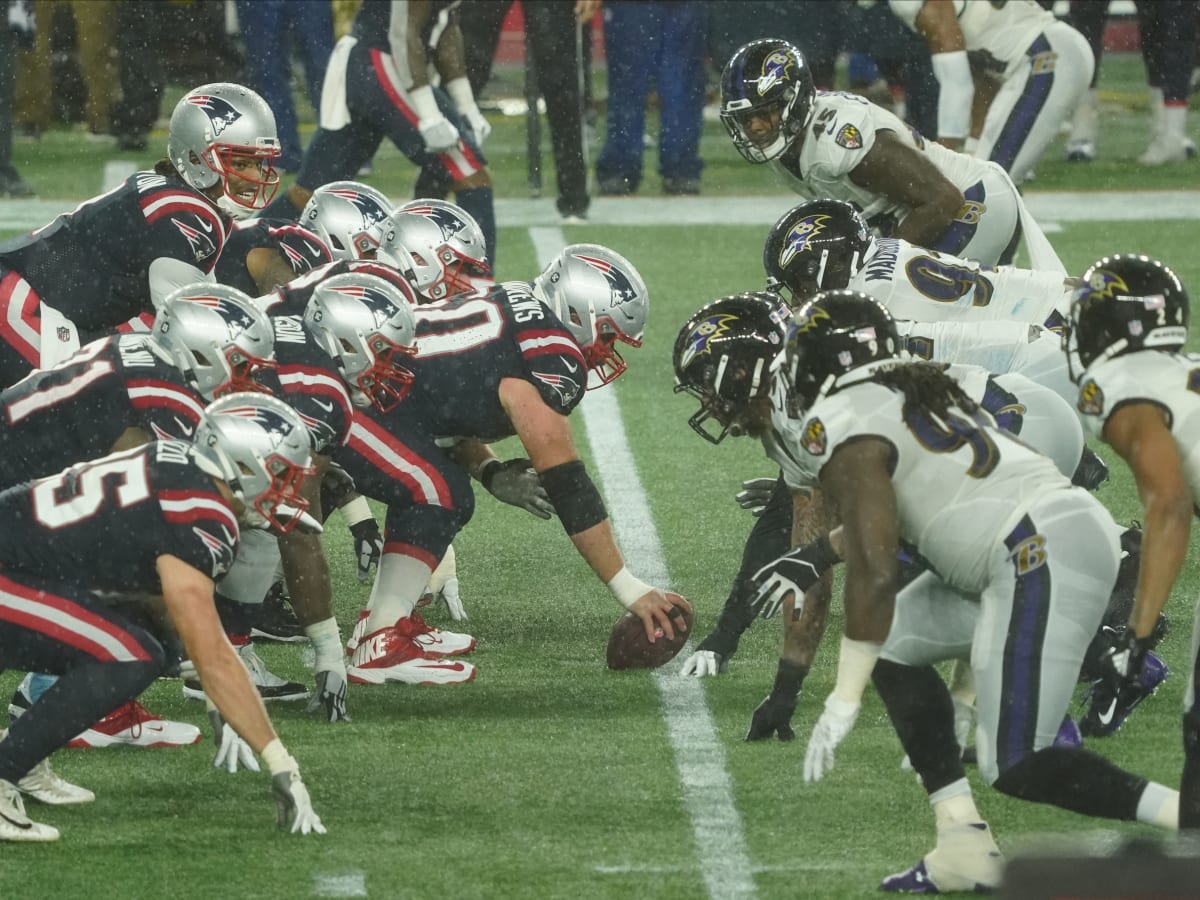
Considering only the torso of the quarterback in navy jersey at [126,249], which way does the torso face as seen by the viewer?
to the viewer's right

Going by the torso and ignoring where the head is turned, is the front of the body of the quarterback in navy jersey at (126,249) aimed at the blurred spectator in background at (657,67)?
no

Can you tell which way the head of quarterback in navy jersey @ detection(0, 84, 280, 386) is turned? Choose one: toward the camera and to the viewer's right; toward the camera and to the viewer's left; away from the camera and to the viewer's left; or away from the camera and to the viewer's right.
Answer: toward the camera and to the viewer's right

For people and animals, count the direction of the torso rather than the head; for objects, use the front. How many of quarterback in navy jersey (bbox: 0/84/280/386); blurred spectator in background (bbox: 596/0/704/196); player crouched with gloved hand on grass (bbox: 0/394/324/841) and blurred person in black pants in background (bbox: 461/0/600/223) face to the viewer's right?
2

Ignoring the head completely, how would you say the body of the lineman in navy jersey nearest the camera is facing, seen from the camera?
to the viewer's right

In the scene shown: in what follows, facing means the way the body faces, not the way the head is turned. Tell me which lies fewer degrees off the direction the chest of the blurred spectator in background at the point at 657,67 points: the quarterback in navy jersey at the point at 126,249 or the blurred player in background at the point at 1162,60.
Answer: the quarterback in navy jersey

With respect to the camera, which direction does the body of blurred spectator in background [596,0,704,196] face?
toward the camera

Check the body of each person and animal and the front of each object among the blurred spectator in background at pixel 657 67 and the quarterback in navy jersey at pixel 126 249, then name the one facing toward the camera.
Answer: the blurred spectator in background

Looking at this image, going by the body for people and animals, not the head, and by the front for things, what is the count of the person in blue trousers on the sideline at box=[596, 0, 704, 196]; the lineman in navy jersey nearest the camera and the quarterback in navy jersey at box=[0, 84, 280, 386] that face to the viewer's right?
2

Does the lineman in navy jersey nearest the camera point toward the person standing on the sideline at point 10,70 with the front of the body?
no

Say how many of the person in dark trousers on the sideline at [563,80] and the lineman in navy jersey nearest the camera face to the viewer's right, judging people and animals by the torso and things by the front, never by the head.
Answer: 1

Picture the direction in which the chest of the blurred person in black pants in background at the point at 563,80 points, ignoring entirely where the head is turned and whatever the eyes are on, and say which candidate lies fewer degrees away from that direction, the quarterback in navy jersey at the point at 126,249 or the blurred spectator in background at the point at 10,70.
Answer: the quarterback in navy jersey

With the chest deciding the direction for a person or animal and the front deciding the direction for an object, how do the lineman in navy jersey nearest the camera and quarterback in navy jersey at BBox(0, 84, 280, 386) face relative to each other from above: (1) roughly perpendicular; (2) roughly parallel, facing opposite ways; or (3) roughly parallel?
roughly parallel

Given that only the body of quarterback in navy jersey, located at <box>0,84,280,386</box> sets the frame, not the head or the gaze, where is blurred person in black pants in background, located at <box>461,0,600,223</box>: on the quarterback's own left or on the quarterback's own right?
on the quarterback's own left

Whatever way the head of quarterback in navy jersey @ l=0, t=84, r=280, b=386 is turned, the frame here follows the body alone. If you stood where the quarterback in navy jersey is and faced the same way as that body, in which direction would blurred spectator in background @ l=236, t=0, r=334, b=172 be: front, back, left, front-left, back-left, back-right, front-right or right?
left
